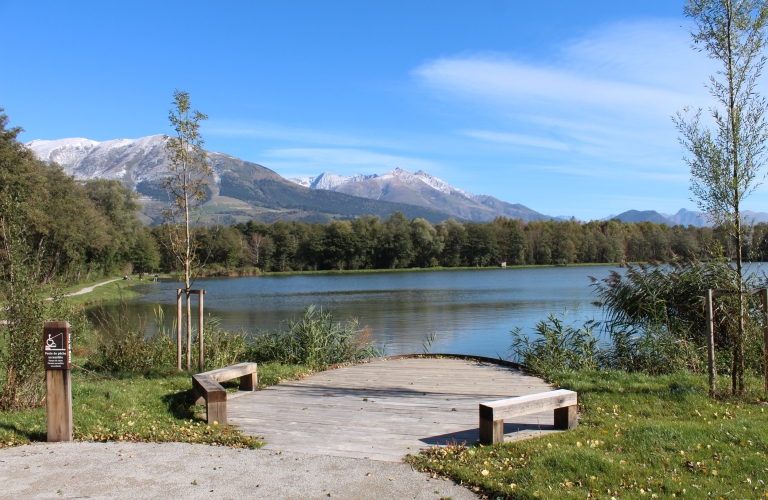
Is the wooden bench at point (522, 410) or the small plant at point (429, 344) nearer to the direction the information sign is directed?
the wooden bench

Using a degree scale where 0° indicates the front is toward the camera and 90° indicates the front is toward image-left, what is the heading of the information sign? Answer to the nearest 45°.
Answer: approximately 0°

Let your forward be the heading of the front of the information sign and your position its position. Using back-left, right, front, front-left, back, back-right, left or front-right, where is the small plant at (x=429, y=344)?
back-left
